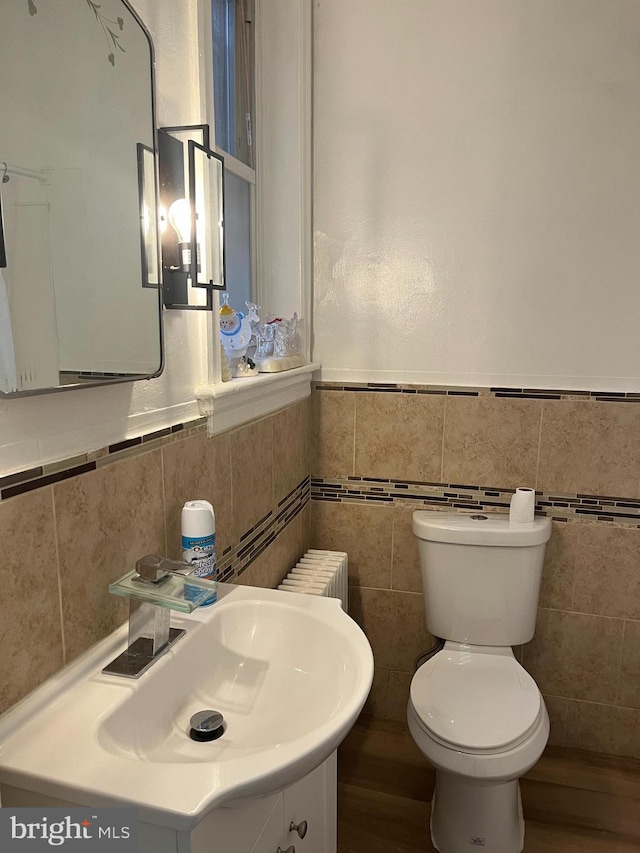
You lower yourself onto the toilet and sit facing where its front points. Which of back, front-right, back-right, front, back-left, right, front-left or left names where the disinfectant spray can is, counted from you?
front-right

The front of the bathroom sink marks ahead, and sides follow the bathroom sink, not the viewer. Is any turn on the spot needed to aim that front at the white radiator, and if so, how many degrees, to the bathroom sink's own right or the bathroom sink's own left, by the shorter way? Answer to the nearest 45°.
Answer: approximately 90° to the bathroom sink's own left

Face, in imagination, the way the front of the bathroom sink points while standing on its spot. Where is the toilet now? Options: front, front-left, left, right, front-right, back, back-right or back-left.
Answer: left

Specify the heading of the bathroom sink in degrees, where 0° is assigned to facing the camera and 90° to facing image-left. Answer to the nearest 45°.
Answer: approximately 315°

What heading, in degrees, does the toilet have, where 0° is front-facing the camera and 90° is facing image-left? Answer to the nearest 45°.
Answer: approximately 0°

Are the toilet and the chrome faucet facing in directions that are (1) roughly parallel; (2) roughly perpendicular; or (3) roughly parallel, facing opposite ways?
roughly perpendicular

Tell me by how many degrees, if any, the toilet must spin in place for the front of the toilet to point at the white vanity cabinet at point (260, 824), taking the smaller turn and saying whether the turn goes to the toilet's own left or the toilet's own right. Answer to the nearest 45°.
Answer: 0° — it already faces it

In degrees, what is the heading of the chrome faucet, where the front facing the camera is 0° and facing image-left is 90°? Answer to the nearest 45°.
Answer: approximately 315°

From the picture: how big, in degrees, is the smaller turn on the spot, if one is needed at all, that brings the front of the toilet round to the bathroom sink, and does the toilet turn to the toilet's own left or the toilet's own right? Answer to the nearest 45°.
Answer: approximately 45° to the toilet's own right
